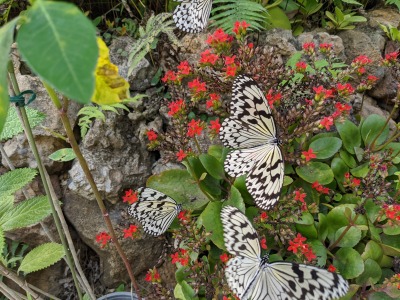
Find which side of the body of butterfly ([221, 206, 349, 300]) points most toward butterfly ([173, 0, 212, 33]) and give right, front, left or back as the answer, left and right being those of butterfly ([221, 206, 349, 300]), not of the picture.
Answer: left

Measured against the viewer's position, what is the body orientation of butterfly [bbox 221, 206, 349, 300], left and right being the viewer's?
facing away from the viewer and to the right of the viewer

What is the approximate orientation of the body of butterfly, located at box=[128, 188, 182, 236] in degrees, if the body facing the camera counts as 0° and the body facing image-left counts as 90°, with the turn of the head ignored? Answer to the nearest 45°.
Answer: approximately 270°

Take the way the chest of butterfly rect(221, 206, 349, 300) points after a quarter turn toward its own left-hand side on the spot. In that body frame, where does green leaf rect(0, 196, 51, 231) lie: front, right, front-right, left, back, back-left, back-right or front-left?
front-left

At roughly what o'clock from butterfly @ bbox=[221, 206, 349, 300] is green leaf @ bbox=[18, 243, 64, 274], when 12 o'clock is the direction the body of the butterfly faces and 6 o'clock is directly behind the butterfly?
The green leaf is roughly at 7 o'clock from the butterfly.
